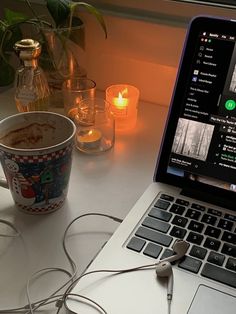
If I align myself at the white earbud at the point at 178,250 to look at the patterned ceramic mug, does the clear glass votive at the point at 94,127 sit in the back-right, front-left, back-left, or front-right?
front-right

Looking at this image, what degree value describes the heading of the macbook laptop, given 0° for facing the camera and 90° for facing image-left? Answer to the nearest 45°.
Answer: approximately 45°
